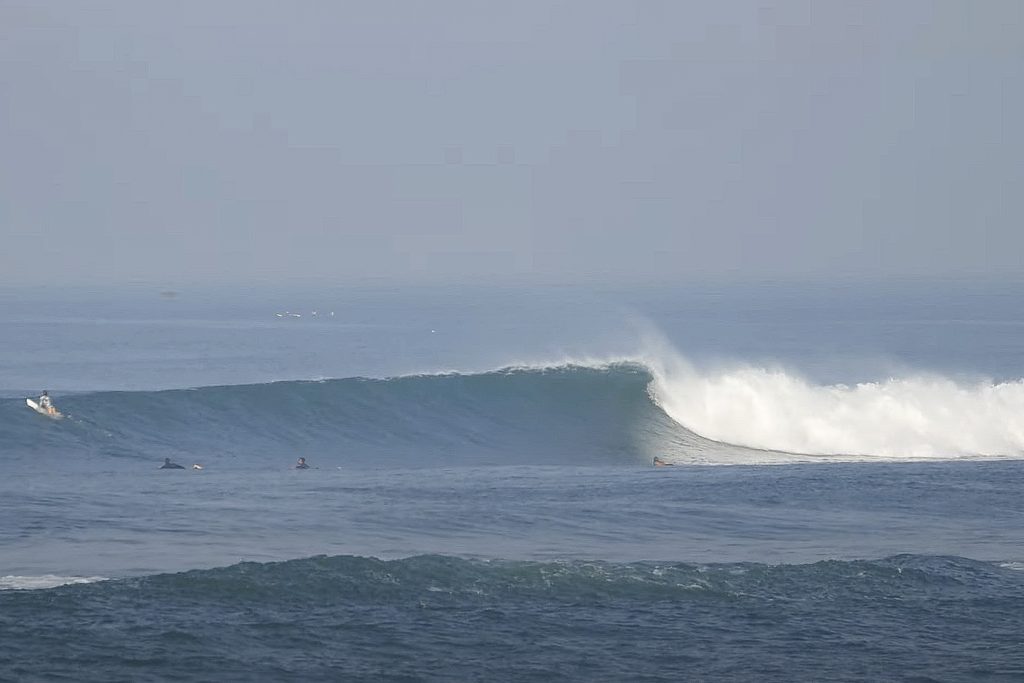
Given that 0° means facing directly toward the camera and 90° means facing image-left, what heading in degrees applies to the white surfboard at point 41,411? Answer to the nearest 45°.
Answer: approximately 90°
